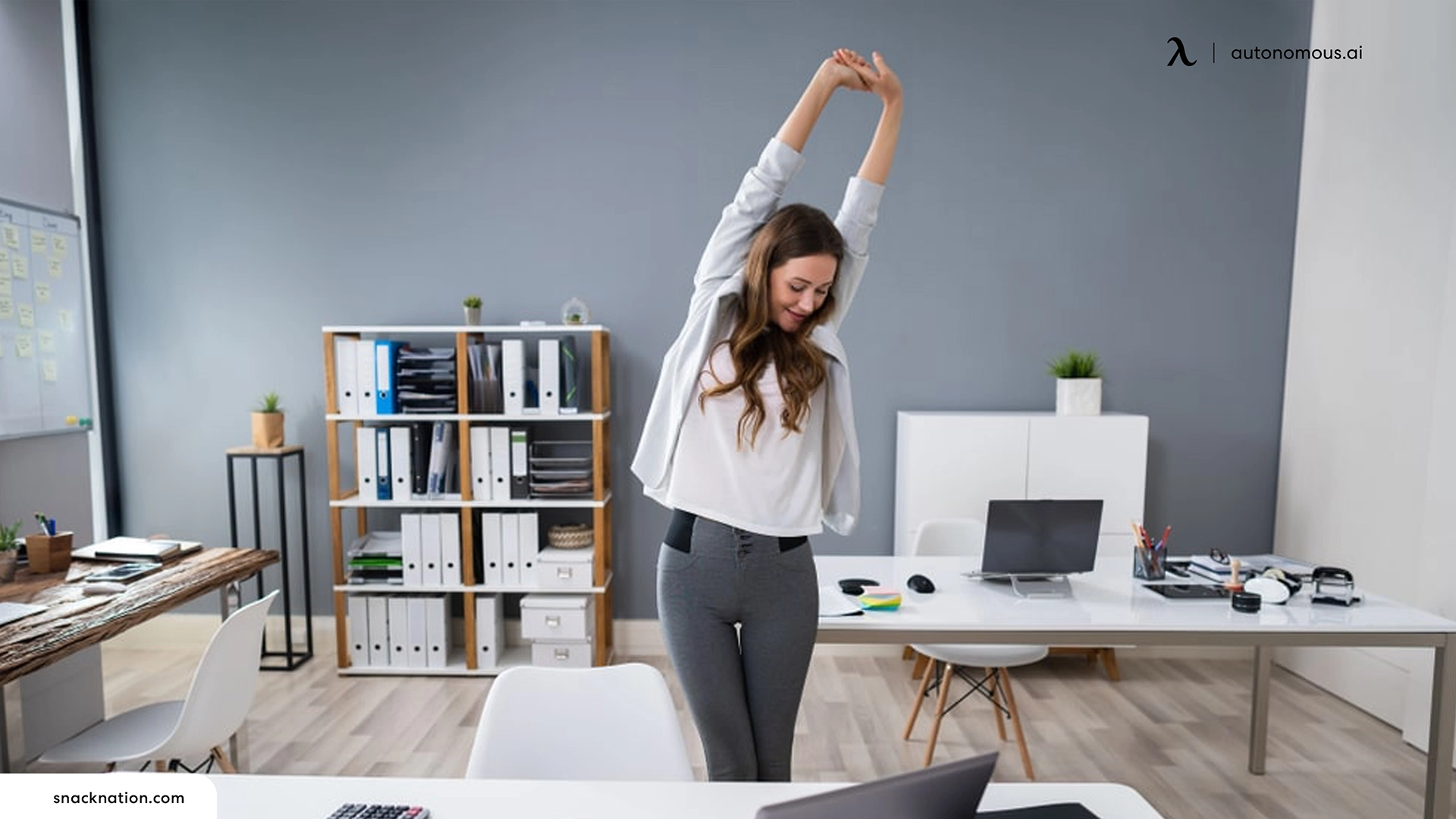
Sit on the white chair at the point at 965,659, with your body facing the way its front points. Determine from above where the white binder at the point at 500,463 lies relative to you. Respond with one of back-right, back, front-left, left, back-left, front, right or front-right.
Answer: back-right

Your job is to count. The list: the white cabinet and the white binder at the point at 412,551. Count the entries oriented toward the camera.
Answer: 2

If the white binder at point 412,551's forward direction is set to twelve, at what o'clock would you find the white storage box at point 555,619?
The white storage box is roughly at 10 o'clock from the white binder.

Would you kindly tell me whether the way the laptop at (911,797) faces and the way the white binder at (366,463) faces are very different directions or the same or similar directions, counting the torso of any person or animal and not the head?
very different directions

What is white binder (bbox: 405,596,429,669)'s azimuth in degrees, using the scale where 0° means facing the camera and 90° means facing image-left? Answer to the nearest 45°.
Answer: approximately 0°
